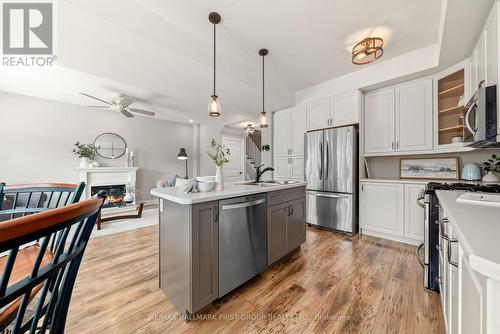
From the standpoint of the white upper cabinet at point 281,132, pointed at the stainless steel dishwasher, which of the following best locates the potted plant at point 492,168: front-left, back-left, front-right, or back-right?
front-left

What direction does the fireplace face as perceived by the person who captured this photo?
facing the viewer

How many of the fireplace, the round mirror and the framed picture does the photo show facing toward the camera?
3

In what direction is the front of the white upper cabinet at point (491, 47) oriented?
to the viewer's left

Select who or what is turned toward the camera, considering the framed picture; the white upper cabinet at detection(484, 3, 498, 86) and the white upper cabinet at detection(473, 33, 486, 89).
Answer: the framed picture

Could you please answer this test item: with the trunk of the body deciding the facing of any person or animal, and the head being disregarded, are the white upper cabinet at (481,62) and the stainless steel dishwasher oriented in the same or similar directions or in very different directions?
very different directions

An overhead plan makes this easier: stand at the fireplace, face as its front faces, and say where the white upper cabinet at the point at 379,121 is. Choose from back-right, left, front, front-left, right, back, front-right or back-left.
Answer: front-left

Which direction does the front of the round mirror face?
toward the camera

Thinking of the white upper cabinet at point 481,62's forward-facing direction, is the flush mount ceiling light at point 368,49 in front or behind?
in front

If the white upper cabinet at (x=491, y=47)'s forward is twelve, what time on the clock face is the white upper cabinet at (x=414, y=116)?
the white upper cabinet at (x=414, y=116) is roughly at 2 o'clock from the white upper cabinet at (x=491, y=47).

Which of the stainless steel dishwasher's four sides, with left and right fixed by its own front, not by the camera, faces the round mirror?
back

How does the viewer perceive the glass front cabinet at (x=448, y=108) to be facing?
facing the viewer and to the left of the viewer

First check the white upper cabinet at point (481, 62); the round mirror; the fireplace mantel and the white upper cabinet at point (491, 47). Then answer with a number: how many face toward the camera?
2

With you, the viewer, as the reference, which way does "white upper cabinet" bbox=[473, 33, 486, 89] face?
facing to the left of the viewer
